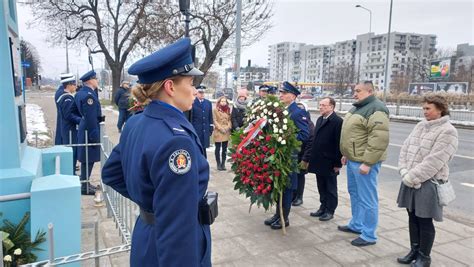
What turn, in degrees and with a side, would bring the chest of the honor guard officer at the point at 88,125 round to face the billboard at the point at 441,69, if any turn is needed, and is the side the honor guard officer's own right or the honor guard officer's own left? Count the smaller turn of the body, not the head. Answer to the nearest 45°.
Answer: approximately 45° to the honor guard officer's own left

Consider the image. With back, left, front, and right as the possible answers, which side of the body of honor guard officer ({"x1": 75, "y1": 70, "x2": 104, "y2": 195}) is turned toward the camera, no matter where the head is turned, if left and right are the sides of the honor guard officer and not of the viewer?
right

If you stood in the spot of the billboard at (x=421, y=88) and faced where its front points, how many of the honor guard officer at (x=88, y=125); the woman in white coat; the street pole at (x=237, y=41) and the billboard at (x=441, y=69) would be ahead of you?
3

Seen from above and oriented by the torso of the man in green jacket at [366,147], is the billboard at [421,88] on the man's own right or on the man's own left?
on the man's own right

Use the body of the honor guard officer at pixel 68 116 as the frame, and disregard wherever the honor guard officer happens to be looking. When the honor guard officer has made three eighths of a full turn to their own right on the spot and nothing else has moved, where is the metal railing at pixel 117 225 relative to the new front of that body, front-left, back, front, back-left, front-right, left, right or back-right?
front-left

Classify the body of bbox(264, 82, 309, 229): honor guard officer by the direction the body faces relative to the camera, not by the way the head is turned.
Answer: to the viewer's left

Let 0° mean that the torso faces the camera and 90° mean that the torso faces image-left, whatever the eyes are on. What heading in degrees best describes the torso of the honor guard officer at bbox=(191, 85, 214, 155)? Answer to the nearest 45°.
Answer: approximately 0°

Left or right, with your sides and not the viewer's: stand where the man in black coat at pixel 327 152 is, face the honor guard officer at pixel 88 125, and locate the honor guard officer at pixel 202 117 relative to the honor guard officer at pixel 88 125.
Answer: right

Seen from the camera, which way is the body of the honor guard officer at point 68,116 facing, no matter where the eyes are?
to the viewer's right

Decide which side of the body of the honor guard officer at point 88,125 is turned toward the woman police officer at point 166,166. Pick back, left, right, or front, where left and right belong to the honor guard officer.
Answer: right

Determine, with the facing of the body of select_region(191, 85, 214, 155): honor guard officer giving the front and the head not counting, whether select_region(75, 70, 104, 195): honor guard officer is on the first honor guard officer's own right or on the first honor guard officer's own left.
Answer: on the first honor guard officer's own right

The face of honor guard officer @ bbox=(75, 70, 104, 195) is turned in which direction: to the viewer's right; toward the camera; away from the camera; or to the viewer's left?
to the viewer's right

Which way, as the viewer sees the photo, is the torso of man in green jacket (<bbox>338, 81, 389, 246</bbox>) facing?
to the viewer's left

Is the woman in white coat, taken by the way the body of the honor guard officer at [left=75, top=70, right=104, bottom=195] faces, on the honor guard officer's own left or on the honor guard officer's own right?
on the honor guard officer's own right

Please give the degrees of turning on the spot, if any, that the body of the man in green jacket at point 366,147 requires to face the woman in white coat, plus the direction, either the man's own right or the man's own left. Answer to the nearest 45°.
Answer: approximately 135° to the man's own left
